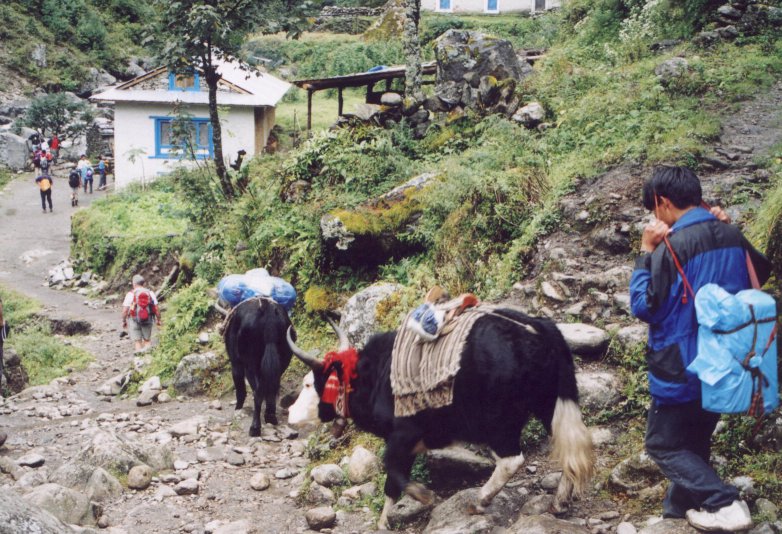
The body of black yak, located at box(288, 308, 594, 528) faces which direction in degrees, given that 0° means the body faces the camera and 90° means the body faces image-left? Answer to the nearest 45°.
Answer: approximately 90°

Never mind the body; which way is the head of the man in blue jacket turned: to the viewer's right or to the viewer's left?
to the viewer's left

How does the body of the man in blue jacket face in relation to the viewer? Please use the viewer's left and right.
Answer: facing away from the viewer and to the left of the viewer

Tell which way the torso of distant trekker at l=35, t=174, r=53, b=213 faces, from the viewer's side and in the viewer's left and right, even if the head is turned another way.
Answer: facing away from the viewer

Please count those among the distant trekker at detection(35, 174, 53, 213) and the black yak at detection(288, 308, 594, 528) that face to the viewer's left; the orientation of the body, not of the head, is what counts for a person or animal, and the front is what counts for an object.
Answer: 1

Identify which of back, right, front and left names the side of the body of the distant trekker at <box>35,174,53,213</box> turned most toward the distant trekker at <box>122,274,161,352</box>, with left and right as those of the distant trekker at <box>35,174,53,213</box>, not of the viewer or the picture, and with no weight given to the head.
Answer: back

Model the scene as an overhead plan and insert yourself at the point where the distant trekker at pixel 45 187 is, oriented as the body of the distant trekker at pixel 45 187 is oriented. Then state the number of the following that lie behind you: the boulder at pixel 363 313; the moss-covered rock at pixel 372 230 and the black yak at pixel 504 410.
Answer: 3

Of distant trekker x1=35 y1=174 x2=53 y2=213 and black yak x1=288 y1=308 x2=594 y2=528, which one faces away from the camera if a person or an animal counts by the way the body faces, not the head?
the distant trekker

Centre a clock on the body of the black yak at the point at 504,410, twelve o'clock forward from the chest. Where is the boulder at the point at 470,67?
The boulder is roughly at 3 o'clock from the black yak.

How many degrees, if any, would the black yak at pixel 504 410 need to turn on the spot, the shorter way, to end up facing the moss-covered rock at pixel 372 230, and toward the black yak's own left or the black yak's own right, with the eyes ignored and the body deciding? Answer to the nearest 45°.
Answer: approximately 90° to the black yak's own right

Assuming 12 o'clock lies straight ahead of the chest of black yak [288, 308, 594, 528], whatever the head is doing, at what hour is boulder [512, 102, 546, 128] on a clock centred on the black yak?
The boulder is roughly at 3 o'clock from the black yak.
